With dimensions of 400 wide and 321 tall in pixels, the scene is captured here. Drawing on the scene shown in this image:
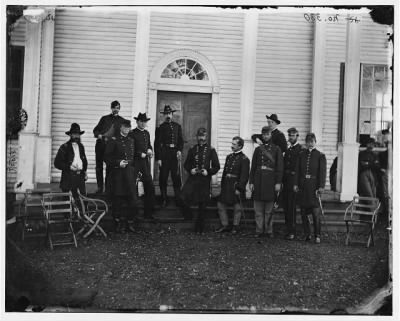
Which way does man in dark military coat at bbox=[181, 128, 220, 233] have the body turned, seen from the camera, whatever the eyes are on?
toward the camera

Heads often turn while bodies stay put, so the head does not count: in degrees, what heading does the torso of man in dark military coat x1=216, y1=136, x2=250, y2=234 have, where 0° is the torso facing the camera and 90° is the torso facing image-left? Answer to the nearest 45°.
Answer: approximately 45°

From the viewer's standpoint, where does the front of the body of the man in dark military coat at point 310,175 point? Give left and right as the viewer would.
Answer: facing the viewer

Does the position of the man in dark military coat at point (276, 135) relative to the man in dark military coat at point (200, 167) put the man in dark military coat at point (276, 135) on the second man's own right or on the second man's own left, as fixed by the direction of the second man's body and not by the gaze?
on the second man's own left

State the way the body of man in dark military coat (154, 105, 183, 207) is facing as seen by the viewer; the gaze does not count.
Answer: toward the camera

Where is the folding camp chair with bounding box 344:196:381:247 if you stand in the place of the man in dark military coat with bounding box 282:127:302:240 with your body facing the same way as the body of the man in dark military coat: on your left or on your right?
on your left
